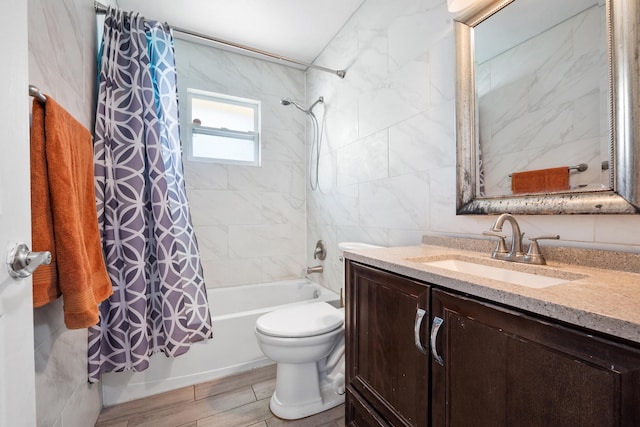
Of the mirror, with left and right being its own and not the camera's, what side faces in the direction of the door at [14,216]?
front

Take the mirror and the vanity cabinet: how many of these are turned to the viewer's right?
0

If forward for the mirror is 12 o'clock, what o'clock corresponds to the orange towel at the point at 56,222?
The orange towel is roughly at 12 o'clock from the mirror.

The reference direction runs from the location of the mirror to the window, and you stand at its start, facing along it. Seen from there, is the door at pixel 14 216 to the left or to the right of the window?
left

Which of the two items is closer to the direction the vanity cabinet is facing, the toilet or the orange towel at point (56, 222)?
the orange towel

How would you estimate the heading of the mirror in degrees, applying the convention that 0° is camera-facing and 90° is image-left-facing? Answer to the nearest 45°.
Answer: approximately 45°

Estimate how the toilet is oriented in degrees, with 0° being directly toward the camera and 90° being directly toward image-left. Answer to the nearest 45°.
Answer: approximately 45°

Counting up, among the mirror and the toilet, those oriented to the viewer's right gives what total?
0
